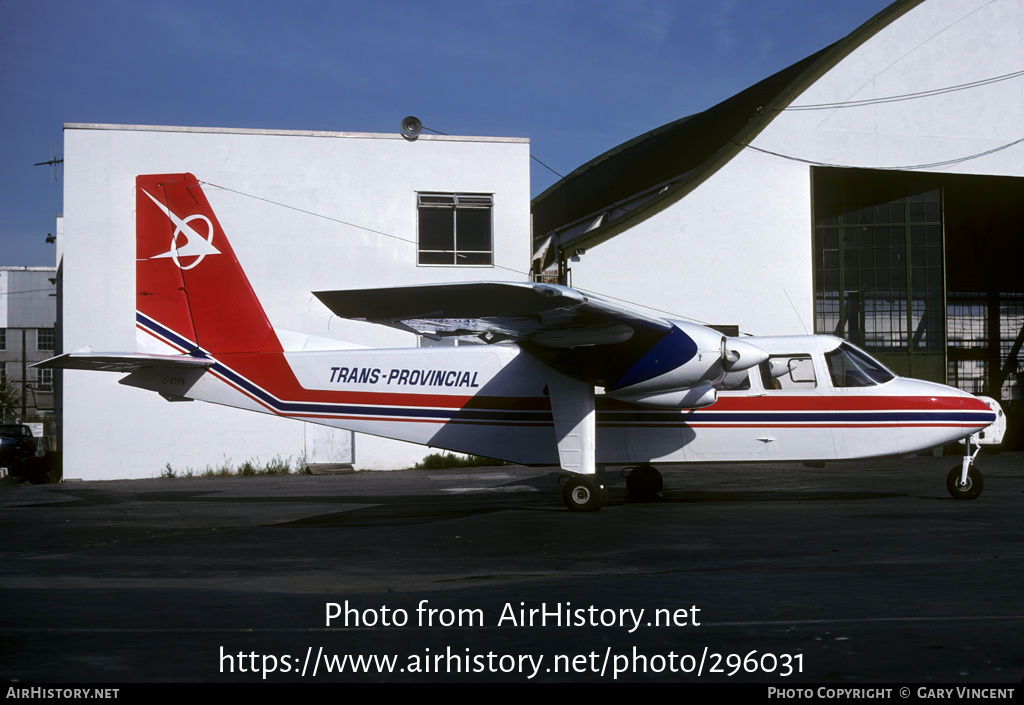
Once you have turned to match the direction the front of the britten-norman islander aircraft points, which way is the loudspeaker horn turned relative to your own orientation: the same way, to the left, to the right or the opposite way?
to the right

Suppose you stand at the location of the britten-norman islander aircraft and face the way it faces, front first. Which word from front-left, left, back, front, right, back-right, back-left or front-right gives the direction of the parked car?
back-left

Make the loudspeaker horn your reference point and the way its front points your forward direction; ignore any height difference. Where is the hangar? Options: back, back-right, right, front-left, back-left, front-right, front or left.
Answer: left

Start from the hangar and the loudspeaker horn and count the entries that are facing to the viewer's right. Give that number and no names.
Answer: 0

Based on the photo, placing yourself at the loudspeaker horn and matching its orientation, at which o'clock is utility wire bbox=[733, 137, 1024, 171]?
The utility wire is roughly at 9 o'clock from the loudspeaker horn.

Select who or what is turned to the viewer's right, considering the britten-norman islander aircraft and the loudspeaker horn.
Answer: the britten-norman islander aircraft

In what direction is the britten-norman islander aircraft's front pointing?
to the viewer's right

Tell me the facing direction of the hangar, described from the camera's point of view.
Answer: facing the viewer

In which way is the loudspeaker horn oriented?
toward the camera

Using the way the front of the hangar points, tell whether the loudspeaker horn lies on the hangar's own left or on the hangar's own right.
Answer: on the hangar's own right

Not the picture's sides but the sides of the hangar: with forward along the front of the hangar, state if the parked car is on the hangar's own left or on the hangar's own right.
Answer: on the hangar's own right

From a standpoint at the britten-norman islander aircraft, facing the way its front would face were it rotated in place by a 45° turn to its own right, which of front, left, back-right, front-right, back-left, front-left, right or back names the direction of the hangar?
left
